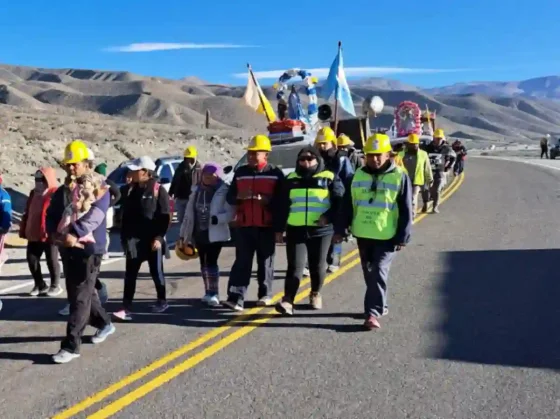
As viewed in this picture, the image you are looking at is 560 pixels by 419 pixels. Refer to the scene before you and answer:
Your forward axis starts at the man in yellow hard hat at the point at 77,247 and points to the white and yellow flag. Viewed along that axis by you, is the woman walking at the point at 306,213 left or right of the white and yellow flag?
right

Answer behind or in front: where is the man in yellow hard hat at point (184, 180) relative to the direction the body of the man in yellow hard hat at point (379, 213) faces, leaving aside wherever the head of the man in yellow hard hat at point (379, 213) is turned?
behind

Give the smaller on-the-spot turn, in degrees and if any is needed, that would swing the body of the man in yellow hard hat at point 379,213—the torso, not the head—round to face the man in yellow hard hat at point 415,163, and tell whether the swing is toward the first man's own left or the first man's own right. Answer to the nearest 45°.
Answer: approximately 180°

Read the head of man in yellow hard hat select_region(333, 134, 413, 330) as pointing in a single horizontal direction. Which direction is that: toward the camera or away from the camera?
toward the camera

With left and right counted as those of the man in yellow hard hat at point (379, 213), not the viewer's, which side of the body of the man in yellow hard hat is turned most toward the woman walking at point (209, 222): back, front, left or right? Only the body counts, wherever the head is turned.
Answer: right

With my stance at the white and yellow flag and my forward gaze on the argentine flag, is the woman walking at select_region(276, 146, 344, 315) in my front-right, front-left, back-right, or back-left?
front-right

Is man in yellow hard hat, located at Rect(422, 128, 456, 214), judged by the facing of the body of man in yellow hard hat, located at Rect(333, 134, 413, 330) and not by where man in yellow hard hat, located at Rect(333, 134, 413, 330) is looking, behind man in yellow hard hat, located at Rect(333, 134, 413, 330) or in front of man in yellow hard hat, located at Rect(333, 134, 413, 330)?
behind

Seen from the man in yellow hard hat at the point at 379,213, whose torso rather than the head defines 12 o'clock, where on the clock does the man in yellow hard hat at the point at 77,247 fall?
the man in yellow hard hat at the point at 77,247 is roughly at 2 o'clock from the man in yellow hard hat at the point at 379,213.

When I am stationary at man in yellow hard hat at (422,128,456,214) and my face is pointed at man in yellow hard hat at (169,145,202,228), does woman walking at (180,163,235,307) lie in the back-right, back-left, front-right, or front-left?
front-left

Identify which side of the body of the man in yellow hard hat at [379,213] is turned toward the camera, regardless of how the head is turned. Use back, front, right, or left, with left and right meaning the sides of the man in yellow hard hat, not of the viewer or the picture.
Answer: front

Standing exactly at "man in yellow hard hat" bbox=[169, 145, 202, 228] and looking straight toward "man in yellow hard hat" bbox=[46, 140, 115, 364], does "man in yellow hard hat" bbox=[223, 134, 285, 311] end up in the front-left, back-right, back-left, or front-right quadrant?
front-left

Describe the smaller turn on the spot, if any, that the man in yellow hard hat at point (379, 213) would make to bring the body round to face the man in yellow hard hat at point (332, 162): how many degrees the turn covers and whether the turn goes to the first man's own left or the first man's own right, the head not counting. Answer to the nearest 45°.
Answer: approximately 180°

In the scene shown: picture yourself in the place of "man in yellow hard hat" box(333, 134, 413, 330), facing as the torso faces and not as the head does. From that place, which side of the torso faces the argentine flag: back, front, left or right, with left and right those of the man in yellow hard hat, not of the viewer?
back
